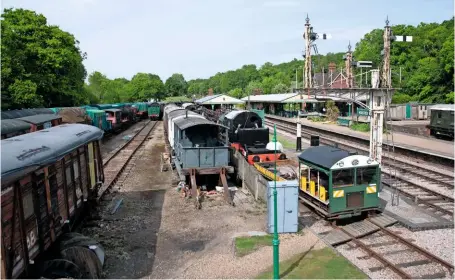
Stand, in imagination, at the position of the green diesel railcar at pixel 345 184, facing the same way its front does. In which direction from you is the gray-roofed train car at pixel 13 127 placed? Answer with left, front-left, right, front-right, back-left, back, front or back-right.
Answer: back-right

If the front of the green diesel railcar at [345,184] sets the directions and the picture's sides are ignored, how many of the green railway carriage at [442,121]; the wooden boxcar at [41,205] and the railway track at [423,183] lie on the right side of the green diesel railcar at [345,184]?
1

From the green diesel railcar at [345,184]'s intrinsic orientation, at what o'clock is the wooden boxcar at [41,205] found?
The wooden boxcar is roughly at 3 o'clock from the green diesel railcar.

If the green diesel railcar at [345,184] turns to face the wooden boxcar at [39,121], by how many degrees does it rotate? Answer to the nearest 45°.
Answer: approximately 135° to its right

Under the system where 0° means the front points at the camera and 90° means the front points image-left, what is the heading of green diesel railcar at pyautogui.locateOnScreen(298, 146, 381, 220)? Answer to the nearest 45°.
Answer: approximately 315°

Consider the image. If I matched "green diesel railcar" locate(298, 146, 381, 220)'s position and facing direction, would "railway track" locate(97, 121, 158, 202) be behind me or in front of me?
behind

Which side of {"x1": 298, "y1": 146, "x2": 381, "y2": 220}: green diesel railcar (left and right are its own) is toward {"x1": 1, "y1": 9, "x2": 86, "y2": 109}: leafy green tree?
back
